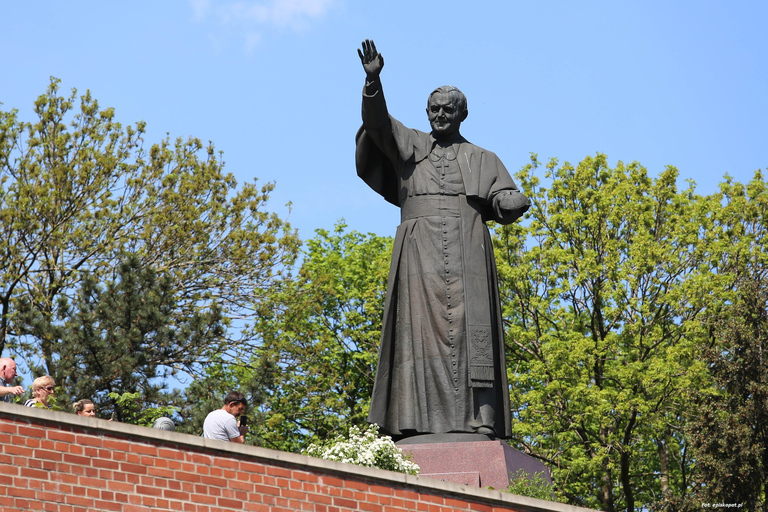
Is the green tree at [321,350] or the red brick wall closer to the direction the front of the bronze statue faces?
the red brick wall

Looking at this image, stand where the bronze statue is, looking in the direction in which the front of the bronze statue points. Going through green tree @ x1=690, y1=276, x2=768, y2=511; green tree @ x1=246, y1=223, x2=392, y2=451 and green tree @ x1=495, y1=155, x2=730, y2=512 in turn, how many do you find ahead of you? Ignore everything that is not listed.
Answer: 0

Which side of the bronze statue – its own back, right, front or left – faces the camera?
front

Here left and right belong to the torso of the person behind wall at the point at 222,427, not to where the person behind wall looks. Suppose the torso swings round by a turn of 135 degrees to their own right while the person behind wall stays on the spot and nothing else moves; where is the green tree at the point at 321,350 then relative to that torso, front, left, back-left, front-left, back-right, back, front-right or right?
back-right

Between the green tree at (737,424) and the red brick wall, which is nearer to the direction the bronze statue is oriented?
the red brick wall
